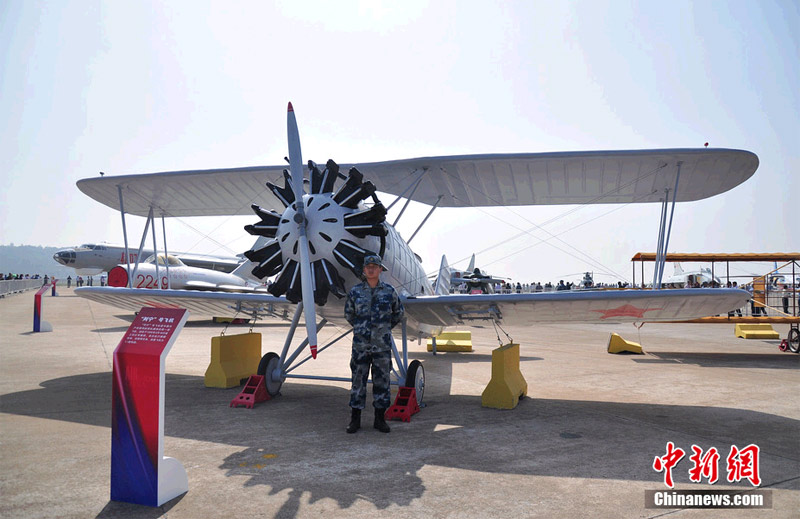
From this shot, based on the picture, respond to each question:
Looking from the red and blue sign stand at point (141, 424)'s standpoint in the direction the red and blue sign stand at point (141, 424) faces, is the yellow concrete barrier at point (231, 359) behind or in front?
behind

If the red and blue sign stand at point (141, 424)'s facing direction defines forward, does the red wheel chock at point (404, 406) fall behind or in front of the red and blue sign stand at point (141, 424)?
behind

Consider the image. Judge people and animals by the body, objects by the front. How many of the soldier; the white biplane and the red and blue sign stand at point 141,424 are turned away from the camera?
0

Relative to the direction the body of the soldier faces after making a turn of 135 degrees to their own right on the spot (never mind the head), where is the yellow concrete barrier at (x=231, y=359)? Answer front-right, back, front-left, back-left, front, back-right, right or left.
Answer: front

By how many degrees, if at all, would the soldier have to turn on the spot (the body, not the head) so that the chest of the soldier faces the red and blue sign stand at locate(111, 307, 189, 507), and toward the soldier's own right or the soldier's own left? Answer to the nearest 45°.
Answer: approximately 45° to the soldier's own right

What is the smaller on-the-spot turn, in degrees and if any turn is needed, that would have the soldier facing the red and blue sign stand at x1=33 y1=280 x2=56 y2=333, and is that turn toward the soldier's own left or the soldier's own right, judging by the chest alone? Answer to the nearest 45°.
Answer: approximately 135° to the soldier's own right

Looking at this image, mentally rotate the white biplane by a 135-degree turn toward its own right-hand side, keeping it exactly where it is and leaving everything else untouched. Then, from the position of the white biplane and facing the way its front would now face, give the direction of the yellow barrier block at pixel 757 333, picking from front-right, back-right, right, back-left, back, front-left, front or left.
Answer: front-right

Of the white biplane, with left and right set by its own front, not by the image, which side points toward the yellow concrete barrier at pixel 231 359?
right

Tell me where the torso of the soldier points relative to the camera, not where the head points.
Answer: toward the camera

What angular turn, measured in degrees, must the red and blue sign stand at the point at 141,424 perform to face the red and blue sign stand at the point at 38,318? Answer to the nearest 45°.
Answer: approximately 135° to its right

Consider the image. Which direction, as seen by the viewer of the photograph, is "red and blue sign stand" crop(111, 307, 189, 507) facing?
facing the viewer and to the left of the viewer

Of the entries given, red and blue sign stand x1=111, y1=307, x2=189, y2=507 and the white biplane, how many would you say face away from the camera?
0
